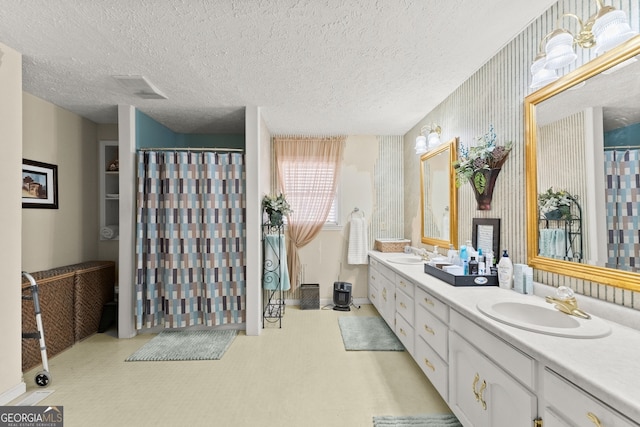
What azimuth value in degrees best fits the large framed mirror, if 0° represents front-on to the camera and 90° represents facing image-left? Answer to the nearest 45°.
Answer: approximately 45°

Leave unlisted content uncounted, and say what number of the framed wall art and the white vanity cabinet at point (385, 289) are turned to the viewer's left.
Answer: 1

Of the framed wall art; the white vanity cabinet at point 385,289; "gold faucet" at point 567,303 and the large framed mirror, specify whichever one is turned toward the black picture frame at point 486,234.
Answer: the framed wall art

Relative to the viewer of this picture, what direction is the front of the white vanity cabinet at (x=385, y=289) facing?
facing to the left of the viewer

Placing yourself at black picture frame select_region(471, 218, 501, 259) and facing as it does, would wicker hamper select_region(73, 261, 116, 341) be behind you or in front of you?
in front

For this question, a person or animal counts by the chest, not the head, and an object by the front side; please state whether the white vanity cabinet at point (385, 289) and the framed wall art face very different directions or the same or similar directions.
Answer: very different directions

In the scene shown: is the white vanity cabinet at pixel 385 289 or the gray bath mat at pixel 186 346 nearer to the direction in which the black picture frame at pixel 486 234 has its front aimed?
the gray bath mat

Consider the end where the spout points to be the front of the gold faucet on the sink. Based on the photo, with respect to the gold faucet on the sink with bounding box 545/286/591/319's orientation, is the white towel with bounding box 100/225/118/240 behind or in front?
in front

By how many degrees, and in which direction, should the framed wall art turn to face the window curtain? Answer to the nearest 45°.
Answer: approximately 45° to its left
